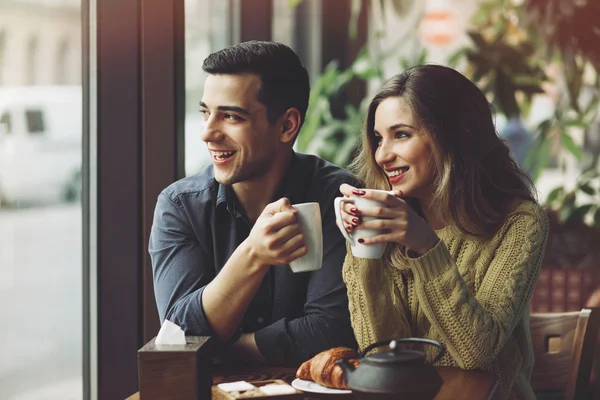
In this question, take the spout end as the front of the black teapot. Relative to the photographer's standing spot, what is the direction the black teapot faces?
facing to the left of the viewer

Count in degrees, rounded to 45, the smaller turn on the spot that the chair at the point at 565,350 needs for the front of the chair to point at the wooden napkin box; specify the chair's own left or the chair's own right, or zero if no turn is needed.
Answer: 0° — it already faces it

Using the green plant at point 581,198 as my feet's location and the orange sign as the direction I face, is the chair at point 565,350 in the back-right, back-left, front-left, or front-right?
back-left

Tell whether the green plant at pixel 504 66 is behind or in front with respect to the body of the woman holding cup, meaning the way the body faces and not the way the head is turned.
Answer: behind

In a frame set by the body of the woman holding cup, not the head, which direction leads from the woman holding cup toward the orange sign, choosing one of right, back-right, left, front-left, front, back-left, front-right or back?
back-right

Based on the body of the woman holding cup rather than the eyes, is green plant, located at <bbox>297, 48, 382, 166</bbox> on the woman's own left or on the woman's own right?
on the woman's own right

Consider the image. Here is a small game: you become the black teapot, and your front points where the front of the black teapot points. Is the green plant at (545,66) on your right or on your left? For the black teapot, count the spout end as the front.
on your right

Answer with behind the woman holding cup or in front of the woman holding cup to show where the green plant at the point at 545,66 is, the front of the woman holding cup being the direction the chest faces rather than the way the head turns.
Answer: behind
